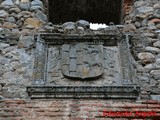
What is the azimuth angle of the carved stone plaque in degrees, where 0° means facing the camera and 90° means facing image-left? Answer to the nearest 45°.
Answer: approximately 0°
